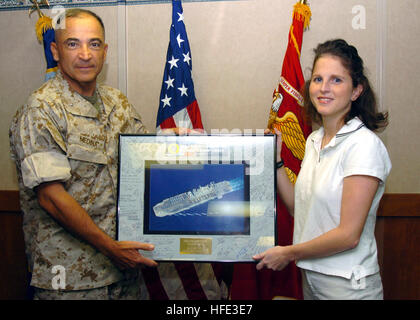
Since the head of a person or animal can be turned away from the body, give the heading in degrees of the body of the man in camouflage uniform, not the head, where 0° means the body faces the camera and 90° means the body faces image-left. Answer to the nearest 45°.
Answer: approximately 315°

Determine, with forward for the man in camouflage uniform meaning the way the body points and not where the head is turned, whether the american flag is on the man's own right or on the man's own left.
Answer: on the man's own left

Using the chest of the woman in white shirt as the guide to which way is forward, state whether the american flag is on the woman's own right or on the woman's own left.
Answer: on the woman's own right

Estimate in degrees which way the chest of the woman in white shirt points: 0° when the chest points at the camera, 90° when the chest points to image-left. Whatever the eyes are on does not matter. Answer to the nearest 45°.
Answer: approximately 45°

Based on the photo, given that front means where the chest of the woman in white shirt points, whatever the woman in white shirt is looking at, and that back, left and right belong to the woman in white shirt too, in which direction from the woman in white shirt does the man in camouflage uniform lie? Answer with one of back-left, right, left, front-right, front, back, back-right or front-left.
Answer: front-right

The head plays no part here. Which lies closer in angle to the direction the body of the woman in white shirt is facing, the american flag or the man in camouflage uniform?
the man in camouflage uniform

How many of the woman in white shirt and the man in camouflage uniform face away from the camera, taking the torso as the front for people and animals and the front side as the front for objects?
0

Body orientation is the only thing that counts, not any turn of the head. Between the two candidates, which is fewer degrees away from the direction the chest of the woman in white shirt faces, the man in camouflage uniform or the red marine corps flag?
the man in camouflage uniform
